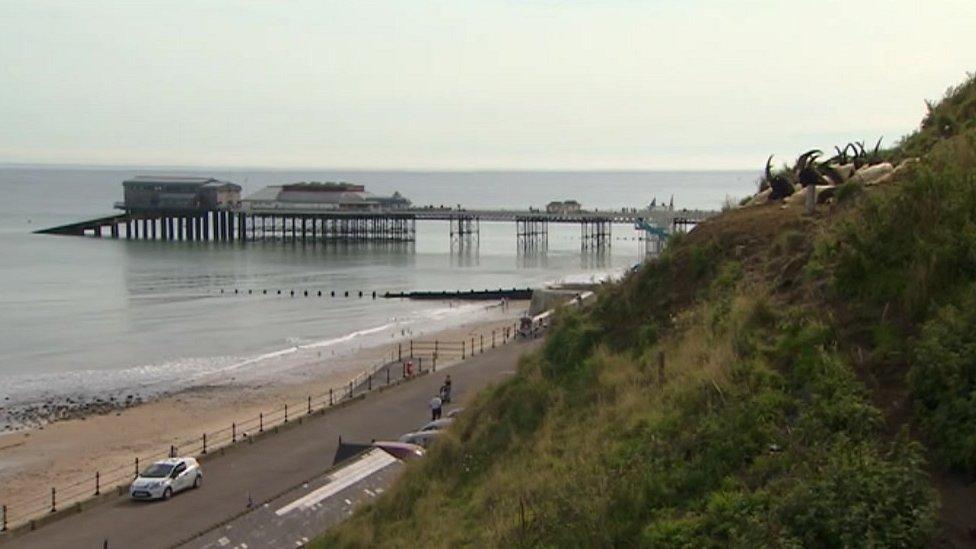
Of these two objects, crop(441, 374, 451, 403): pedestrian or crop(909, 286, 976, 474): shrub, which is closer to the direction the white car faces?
the shrub

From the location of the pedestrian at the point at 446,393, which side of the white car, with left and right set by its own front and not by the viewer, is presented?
back

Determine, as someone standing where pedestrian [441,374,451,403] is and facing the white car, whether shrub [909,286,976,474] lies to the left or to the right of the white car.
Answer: left

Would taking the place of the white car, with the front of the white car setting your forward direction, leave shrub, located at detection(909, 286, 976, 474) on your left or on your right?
on your left

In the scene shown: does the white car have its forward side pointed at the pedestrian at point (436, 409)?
no

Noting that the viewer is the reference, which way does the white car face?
facing the viewer and to the left of the viewer
